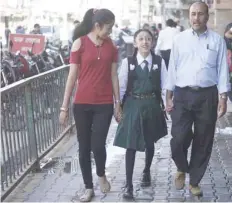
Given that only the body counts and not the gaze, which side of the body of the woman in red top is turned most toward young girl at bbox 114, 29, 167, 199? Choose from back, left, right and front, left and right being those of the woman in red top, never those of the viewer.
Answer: left

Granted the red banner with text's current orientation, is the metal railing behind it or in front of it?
in front

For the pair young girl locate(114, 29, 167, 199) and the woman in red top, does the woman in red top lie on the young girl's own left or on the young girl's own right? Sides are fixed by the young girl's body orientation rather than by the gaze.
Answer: on the young girl's own right

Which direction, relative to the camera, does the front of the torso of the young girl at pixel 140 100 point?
toward the camera

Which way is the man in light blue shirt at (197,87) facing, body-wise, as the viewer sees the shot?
toward the camera

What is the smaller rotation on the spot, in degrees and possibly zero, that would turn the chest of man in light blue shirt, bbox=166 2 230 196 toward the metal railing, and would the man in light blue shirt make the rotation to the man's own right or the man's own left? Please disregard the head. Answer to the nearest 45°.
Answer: approximately 90° to the man's own right

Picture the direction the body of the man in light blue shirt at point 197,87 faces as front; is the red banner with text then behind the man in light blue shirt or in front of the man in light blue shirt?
behind

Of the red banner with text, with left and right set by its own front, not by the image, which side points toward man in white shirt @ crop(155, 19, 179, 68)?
left

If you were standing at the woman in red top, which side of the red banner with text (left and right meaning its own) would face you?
front
